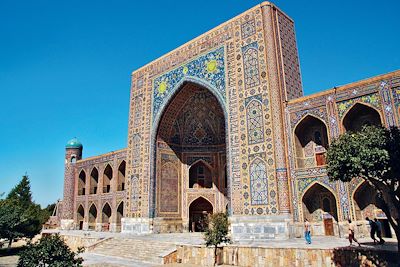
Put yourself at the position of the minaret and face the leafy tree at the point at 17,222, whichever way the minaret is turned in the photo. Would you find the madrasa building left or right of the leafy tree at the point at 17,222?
left

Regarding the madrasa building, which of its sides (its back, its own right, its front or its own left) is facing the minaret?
right

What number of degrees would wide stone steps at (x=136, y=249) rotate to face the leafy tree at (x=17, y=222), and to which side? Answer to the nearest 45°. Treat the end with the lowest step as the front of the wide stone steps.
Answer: approximately 90° to its right

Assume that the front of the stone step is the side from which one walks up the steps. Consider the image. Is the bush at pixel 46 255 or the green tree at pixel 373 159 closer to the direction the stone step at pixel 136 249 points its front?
the bush

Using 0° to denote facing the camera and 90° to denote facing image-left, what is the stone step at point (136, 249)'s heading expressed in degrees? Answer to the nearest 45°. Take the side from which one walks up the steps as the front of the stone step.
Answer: approximately 45°

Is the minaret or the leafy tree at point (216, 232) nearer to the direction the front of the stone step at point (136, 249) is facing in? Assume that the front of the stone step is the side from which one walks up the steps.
the leafy tree

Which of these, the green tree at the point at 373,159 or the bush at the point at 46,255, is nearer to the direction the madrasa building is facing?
the bush

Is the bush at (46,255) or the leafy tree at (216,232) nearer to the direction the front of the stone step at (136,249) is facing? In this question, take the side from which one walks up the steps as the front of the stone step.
the bush

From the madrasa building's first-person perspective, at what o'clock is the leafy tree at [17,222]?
The leafy tree is roughly at 2 o'clock from the madrasa building.

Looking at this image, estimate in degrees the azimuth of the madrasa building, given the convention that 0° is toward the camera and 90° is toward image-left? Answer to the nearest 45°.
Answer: approximately 45°

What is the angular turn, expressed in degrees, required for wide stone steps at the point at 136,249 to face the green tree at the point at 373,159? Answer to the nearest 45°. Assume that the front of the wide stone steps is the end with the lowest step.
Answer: approximately 90° to its left

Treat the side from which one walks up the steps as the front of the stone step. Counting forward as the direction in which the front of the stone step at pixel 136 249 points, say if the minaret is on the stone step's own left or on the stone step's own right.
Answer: on the stone step's own right

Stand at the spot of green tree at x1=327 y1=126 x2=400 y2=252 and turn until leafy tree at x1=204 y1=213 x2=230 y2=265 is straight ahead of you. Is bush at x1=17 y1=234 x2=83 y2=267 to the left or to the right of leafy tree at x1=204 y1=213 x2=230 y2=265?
left
